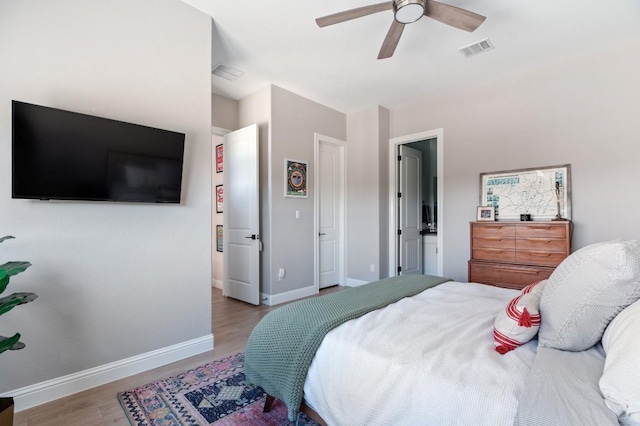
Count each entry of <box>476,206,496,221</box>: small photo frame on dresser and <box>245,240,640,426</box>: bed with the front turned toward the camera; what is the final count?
1

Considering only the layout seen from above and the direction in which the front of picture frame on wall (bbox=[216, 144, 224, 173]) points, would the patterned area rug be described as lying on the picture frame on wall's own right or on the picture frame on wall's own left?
on the picture frame on wall's own right

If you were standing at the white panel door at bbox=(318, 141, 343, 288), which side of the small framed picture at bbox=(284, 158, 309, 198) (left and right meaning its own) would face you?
left

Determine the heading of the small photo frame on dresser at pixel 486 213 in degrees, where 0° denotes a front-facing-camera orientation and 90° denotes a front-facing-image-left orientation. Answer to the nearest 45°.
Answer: approximately 0°

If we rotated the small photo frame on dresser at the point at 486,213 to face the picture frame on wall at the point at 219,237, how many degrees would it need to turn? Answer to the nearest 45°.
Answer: approximately 90° to its right

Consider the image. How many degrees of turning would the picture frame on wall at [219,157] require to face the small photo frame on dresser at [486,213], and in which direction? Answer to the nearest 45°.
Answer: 0° — it already faces it

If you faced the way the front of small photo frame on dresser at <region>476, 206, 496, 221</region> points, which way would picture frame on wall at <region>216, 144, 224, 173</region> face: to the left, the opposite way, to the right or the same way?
to the left

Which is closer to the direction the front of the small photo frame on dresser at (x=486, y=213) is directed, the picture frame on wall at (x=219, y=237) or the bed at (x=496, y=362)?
the bed

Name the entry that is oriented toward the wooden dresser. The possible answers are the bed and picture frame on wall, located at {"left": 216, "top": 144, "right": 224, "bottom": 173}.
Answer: the picture frame on wall

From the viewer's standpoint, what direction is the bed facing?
to the viewer's left
